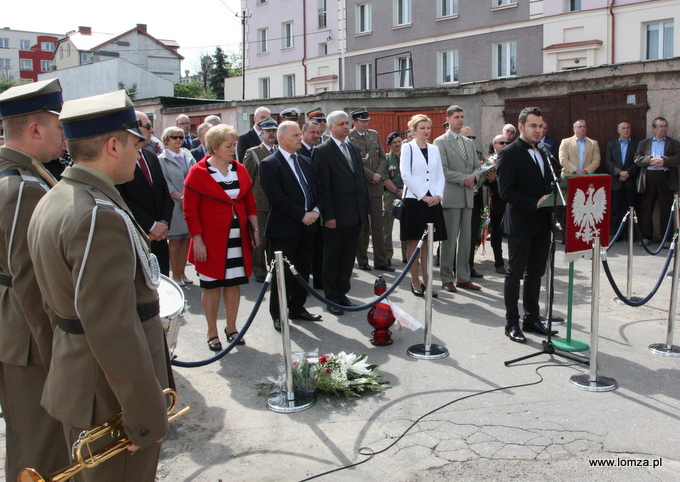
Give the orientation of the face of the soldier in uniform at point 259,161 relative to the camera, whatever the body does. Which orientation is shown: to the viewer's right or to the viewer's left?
to the viewer's right

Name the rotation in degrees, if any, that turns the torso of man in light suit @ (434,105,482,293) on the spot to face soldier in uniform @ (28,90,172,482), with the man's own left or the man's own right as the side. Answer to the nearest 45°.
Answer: approximately 45° to the man's own right

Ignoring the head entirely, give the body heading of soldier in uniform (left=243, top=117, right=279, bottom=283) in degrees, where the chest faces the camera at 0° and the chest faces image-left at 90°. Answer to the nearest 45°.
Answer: approximately 315°

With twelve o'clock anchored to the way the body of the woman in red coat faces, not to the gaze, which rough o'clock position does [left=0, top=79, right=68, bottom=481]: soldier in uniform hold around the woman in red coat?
The soldier in uniform is roughly at 2 o'clock from the woman in red coat.

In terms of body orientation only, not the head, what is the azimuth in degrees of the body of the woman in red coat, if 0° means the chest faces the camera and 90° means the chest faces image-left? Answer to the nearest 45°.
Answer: approximately 315°

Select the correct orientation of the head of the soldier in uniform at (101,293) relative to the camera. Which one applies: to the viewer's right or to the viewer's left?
to the viewer's right

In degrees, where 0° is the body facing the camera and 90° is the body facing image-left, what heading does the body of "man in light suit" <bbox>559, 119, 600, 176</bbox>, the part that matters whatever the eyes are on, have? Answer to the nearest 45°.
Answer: approximately 0°

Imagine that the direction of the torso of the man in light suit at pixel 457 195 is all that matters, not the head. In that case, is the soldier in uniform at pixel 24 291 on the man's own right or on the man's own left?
on the man's own right
